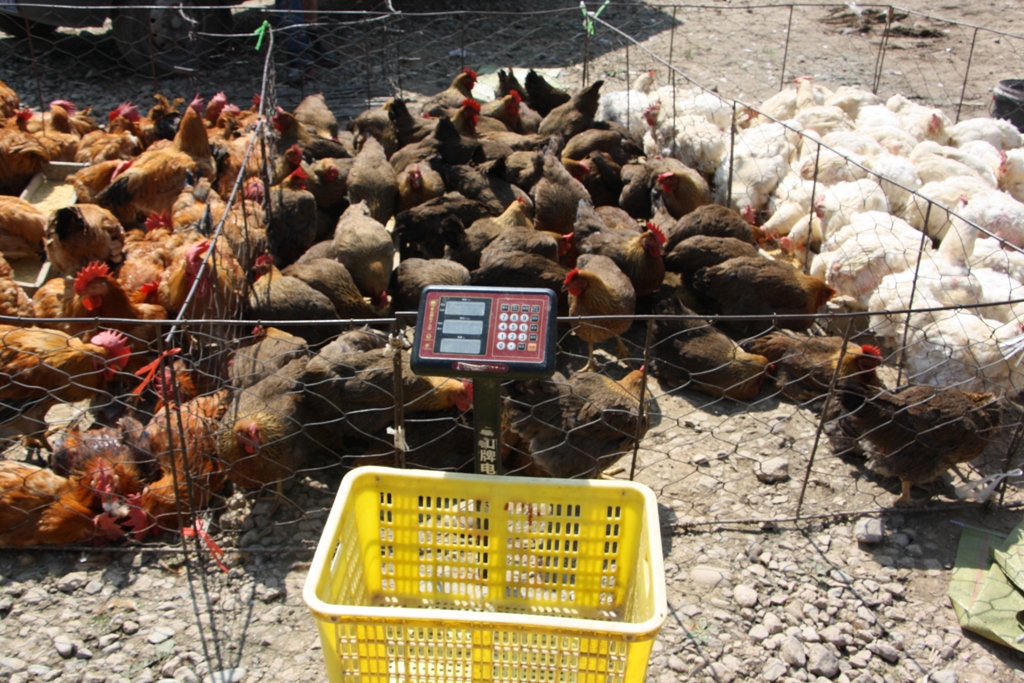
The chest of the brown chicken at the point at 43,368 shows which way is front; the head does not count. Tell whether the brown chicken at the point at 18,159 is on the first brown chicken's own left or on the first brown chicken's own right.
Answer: on the first brown chicken's own left

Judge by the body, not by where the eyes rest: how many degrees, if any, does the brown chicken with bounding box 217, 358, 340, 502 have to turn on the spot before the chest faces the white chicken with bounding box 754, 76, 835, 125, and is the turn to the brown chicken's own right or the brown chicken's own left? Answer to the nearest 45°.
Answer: approximately 180°

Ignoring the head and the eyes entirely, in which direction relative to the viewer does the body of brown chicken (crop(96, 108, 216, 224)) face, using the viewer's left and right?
facing to the left of the viewer

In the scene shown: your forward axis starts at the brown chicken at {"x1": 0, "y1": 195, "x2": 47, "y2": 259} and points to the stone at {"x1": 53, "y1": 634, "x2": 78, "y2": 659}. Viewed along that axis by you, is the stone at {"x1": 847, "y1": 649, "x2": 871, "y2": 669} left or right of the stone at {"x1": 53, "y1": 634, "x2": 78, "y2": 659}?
left

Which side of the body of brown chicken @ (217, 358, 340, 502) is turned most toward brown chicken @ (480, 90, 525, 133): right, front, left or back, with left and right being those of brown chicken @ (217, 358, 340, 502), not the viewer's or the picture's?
back

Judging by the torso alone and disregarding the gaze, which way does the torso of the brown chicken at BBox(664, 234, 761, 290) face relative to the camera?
to the viewer's left

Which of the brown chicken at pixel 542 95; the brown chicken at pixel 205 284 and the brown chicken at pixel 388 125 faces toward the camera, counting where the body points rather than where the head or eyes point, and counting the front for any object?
the brown chicken at pixel 205 284

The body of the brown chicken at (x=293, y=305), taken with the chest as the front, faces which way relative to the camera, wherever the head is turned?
to the viewer's left

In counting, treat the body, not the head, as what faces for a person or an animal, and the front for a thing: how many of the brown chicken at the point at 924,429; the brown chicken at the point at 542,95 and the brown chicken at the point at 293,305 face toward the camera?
0

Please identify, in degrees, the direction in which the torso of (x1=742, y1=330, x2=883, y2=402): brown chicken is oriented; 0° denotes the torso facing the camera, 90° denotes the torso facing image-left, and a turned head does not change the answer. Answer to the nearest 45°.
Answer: approximately 270°
